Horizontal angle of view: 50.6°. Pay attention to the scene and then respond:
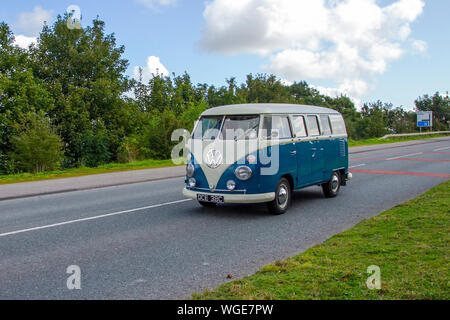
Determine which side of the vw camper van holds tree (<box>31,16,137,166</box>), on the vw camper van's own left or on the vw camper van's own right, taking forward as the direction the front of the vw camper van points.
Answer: on the vw camper van's own right

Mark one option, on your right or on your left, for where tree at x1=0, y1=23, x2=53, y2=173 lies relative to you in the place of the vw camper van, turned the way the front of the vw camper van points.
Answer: on your right

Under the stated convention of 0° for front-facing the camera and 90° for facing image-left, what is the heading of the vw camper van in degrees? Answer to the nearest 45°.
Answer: approximately 45°

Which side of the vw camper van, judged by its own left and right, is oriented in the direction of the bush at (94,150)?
right

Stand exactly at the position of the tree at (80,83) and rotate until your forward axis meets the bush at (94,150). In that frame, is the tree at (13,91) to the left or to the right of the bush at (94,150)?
right

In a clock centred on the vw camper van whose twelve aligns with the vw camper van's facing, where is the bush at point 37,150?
The bush is roughly at 3 o'clock from the vw camper van.
